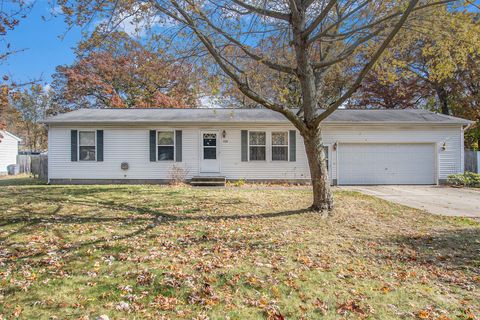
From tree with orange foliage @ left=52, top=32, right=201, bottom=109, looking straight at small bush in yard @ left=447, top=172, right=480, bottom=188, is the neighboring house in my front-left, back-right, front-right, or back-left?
back-right

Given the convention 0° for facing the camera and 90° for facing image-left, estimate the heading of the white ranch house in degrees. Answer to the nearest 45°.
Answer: approximately 0°

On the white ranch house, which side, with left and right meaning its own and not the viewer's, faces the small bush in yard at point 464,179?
left

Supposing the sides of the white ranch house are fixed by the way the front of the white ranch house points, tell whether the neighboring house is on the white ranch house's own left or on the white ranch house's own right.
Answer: on the white ranch house's own right

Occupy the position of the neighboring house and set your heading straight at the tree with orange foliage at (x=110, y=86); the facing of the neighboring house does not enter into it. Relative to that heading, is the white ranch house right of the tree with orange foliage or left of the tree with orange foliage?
right

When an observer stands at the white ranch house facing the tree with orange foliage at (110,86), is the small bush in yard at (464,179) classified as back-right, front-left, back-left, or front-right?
back-right

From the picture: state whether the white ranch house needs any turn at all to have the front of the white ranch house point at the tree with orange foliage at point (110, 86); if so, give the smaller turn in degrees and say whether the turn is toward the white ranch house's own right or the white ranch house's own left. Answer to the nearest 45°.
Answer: approximately 135° to the white ranch house's own right

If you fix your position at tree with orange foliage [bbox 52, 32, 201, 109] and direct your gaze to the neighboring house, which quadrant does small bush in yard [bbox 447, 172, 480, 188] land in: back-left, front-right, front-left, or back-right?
back-left
